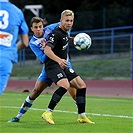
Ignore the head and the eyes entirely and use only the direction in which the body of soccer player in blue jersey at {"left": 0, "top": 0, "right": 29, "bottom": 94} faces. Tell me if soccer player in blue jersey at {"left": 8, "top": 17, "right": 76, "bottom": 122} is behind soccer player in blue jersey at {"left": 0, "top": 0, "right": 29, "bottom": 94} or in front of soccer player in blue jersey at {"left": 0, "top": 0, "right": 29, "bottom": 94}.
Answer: in front

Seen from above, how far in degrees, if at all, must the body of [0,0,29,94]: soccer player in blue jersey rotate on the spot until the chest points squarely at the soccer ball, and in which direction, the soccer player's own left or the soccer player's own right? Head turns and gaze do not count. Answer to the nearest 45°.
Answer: approximately 45° to the soccer player's own right
